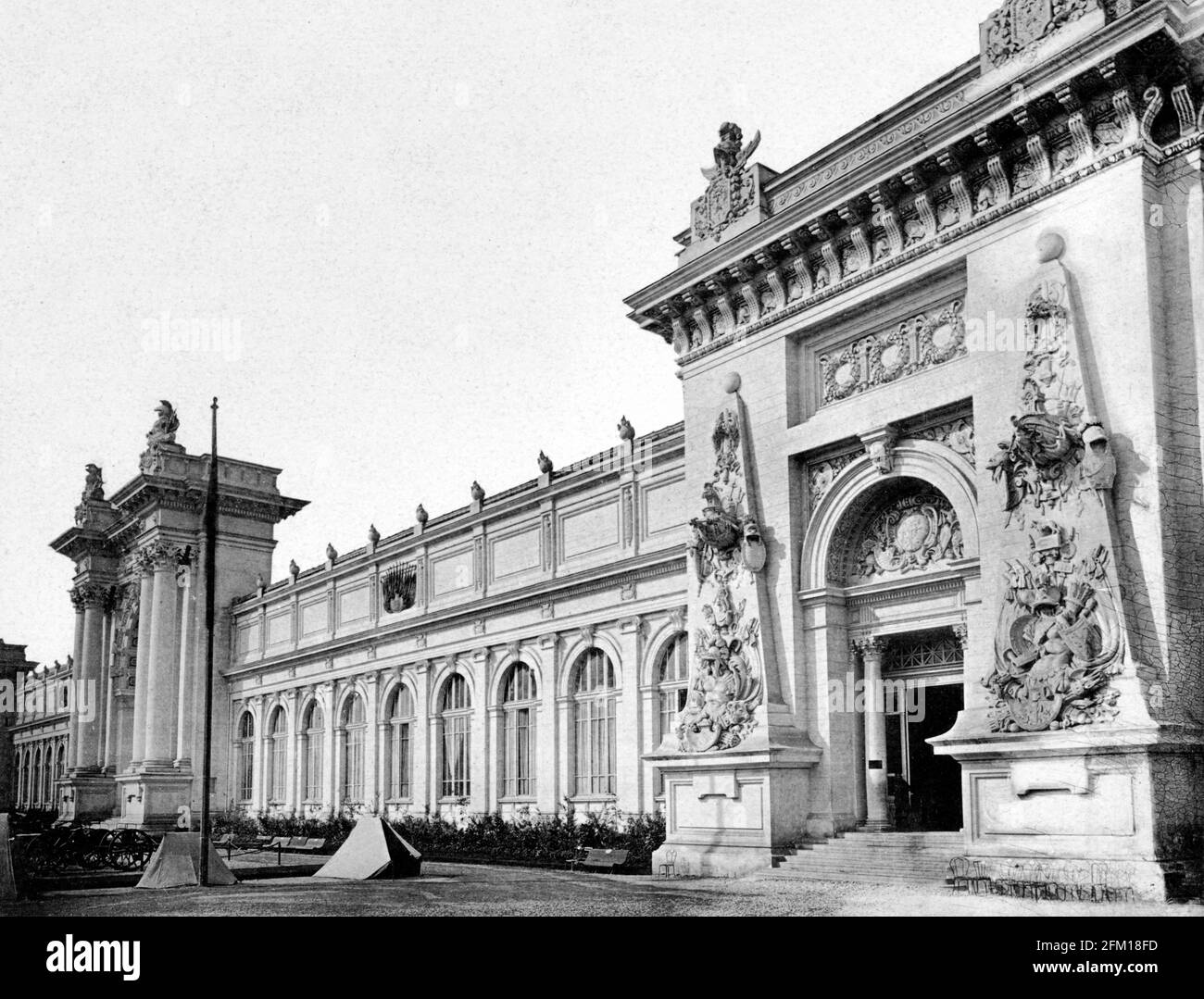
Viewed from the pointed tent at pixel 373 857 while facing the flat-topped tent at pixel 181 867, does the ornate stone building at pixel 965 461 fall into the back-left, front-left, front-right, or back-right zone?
back-left

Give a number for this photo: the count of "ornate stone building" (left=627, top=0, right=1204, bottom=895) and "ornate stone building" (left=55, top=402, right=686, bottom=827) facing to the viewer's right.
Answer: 0

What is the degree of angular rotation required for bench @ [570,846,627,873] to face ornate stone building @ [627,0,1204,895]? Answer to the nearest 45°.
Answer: approximately 90° to its left

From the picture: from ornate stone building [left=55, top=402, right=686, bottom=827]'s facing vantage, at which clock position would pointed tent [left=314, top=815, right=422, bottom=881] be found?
The pointed tent is roughly at 11 o'clock from the ornate stone building.

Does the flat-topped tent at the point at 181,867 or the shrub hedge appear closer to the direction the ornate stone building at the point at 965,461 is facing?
the flat-topped tent

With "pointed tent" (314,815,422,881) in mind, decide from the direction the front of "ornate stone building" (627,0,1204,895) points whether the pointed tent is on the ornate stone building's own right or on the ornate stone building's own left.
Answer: on the ornate stone building's own right

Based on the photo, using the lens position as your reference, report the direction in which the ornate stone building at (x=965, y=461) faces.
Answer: facing the viewer and to the left of the viewer

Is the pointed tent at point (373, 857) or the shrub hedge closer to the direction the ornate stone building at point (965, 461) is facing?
the pointed tent
